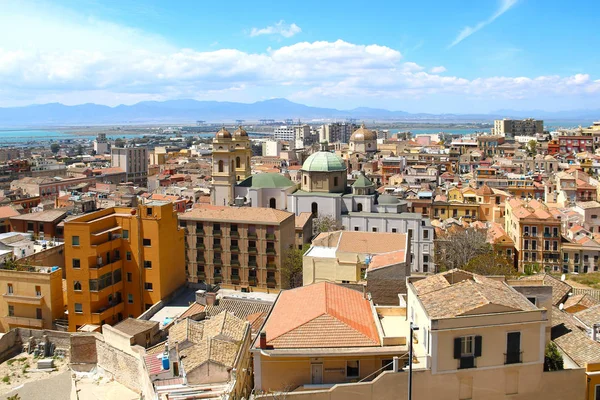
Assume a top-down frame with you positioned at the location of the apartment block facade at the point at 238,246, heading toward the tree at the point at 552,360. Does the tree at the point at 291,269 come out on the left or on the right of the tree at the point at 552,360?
left

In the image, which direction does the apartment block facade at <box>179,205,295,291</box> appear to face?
toward the camera

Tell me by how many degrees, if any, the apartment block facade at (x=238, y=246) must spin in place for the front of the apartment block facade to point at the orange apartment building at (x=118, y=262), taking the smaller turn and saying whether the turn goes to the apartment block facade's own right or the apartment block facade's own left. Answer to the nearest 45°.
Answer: approximately 45° to the apartment block facade's own right

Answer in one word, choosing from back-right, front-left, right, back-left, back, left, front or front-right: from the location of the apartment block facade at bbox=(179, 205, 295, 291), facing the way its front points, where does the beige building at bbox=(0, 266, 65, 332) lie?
front-right

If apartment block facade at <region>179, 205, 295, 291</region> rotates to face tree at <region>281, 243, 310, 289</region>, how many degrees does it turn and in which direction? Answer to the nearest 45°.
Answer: approximately 45° to its left

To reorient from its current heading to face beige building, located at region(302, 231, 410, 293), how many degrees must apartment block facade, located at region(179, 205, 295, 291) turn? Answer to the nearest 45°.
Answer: approximately 45° to its left

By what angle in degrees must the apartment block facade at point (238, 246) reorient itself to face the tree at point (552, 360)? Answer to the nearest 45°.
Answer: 0° — it already faces it
